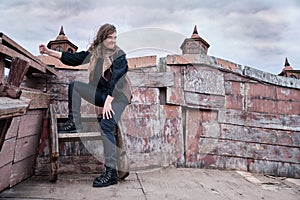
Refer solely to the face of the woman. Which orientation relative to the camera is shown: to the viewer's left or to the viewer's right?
to the viewer's right

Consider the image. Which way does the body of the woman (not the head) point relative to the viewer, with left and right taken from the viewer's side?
facing the viewer and to the left of the viewer
